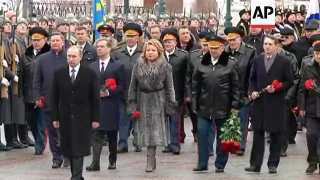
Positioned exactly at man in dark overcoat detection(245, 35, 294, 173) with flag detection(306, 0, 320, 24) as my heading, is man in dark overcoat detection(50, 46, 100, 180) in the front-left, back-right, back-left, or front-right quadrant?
back-left

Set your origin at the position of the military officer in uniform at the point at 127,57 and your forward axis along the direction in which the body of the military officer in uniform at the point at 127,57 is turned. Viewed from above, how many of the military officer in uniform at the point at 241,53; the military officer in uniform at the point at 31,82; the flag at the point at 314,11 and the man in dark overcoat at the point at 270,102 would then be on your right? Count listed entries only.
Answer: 1

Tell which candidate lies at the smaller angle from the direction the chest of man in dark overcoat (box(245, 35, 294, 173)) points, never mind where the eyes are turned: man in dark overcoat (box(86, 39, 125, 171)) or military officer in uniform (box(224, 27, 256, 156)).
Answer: the man in dark overcoat

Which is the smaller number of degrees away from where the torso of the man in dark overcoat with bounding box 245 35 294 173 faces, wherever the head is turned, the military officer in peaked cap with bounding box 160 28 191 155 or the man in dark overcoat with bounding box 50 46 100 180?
the man in dark overcoat

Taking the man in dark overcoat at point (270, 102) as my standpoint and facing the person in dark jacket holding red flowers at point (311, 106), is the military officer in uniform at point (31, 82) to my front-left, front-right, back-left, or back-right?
back-left

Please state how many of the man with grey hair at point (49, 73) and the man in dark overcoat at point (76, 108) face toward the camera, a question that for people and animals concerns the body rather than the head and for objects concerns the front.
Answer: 2

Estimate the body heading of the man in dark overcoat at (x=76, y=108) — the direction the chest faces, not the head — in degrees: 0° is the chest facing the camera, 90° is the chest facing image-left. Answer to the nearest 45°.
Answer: approximately 0°

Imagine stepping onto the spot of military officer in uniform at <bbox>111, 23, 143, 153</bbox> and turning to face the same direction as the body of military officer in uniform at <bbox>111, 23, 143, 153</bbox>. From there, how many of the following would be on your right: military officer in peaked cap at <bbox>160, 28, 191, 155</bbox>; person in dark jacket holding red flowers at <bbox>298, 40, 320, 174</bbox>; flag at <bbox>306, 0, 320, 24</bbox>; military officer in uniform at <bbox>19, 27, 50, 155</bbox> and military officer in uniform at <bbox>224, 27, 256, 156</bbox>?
1

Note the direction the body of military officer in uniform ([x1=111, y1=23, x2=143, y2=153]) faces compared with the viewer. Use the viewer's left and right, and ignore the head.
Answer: facing the viewer

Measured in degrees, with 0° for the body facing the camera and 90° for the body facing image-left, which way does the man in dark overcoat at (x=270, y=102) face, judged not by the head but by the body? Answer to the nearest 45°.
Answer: approximately 45°

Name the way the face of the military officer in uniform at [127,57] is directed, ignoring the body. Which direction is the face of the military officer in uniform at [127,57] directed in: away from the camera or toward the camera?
toward the camera

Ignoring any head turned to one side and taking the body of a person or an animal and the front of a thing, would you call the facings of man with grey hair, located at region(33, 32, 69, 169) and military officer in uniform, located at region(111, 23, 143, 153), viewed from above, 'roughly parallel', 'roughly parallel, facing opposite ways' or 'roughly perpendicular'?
roughly parallel

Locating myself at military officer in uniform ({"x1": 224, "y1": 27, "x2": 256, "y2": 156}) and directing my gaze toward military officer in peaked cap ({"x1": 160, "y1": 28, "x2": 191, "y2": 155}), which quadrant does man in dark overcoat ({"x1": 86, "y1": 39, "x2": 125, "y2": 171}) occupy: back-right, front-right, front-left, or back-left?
front-left

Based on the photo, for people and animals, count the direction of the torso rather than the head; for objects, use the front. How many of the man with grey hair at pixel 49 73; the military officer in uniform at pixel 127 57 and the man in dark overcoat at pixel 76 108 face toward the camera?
3

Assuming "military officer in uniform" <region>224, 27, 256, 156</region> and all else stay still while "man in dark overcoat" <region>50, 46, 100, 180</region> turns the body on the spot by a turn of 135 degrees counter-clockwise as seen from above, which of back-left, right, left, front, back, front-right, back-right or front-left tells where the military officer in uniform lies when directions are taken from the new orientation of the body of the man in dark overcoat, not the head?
front

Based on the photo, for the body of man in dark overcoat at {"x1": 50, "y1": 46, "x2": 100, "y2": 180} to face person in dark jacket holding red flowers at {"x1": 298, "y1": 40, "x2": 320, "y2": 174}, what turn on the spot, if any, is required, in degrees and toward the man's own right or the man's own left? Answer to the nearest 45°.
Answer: approximately 90° to the man's own left

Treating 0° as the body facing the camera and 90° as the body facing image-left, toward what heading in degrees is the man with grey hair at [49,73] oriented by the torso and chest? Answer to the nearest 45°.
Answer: approximately 0°

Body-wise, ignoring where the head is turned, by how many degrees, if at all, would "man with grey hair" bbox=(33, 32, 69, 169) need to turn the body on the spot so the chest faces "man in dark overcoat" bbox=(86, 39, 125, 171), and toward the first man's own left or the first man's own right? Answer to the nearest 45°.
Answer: approximately 45° to the first man's own left
